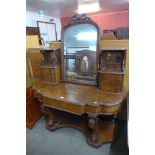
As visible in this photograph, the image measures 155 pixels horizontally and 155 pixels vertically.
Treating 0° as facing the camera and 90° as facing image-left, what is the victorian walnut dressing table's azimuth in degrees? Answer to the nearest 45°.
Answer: approximately 45°
